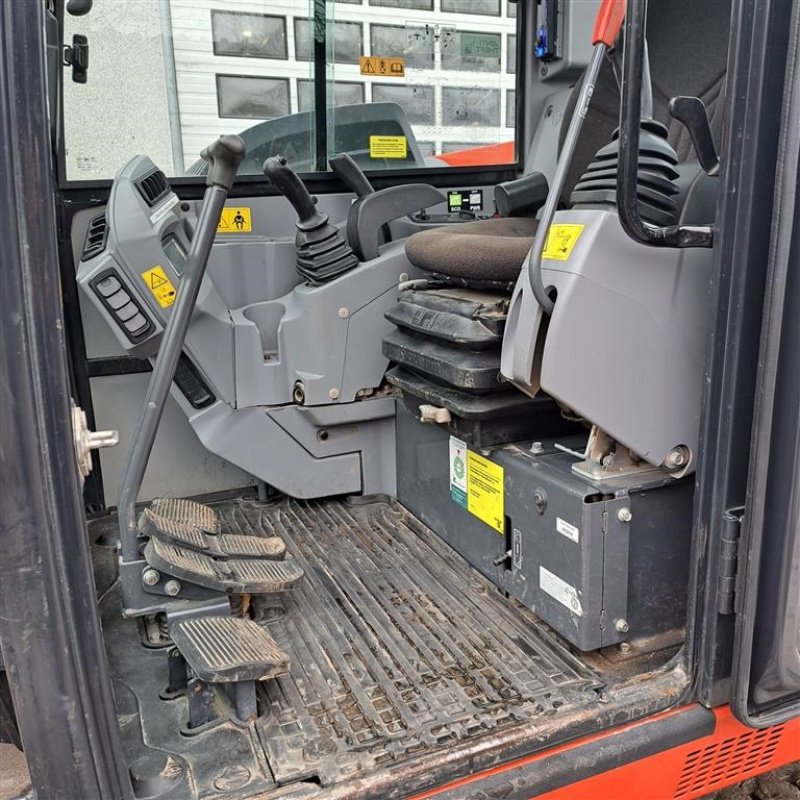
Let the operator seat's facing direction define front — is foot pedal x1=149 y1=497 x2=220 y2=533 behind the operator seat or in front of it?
in front

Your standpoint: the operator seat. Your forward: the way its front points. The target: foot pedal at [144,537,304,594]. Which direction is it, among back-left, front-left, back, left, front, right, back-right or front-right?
front

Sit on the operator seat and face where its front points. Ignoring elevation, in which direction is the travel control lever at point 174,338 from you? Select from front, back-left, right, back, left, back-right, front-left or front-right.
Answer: front

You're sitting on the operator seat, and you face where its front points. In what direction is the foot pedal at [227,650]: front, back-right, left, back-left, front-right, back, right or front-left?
front

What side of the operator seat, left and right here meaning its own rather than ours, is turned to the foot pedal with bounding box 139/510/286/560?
front
